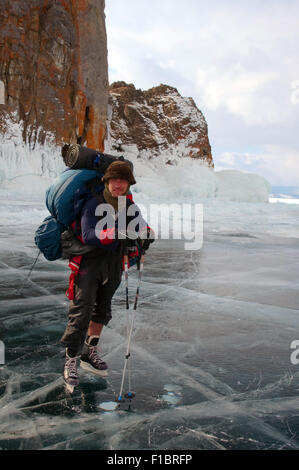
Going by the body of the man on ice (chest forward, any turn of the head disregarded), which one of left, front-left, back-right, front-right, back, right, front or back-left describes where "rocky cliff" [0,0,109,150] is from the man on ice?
back-left

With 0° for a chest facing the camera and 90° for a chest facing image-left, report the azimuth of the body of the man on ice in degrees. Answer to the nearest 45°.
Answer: approximately 315°
